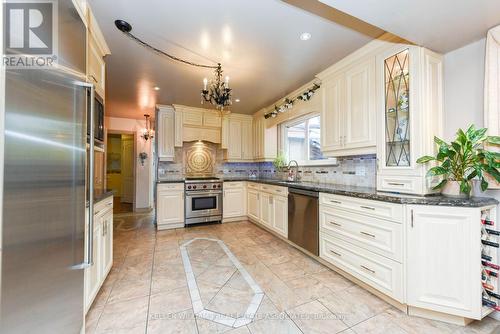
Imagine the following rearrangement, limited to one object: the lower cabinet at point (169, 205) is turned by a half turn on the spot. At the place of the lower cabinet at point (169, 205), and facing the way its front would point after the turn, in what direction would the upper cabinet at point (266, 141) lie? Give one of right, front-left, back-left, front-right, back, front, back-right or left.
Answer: right

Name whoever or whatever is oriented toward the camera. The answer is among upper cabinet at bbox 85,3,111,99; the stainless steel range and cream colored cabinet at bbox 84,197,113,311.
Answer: the stainless steel range

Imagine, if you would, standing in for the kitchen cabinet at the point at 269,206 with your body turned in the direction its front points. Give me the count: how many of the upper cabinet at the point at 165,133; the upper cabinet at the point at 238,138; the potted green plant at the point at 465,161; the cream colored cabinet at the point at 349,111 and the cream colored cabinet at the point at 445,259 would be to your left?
3

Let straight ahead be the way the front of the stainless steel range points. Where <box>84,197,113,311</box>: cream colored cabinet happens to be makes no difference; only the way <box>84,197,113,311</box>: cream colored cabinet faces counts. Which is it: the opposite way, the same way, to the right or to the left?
to the left

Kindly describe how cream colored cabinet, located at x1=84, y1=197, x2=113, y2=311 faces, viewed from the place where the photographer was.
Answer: facing to the right of the viewer

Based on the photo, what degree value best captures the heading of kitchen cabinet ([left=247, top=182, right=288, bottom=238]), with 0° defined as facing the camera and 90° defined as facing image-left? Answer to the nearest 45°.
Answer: approximately 45°

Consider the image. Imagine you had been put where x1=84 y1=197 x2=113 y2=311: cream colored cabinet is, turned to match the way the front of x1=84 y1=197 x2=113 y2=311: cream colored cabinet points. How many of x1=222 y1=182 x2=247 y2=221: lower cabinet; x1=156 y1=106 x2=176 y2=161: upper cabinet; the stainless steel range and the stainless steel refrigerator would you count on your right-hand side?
1

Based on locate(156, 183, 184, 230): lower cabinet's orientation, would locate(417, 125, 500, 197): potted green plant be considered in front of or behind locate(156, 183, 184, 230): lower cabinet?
in front

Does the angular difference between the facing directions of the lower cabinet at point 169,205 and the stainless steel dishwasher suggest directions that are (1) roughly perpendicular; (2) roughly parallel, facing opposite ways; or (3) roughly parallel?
roughly perpendicular

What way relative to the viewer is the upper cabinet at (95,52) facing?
to the viewer's right

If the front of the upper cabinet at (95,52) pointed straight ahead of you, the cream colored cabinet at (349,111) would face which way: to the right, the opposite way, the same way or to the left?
the opposite way

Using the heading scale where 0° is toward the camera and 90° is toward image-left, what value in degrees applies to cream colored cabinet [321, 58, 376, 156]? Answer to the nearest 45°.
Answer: approximately 45°

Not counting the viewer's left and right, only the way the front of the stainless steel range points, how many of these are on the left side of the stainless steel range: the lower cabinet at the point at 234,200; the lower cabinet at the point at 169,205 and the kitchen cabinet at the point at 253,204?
2

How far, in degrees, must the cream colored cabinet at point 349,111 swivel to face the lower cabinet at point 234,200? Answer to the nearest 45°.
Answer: approximately 90° to its right
